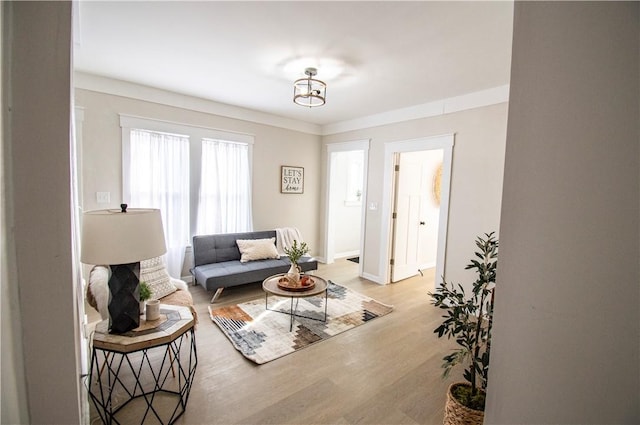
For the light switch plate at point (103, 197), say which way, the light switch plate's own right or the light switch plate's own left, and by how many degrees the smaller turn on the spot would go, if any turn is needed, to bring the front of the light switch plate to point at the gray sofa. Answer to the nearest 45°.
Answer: approximately 90° to the light switch plate's own left

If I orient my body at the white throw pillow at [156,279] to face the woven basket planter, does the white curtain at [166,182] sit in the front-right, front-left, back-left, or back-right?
back-left

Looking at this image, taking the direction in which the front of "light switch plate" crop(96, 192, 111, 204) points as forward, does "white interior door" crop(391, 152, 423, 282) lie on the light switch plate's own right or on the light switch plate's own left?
on the light switch plate's own left

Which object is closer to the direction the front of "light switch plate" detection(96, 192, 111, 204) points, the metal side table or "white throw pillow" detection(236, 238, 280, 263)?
the metal side table

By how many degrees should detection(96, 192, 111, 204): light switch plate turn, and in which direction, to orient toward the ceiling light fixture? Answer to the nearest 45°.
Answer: approximately 45° to its left

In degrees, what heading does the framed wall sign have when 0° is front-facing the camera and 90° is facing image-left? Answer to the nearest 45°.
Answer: approximately 315°

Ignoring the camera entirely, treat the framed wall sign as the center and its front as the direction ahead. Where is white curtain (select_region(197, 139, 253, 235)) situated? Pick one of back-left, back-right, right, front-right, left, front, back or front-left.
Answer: right

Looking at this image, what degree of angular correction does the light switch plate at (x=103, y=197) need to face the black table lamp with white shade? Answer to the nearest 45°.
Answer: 0° — it already faces it

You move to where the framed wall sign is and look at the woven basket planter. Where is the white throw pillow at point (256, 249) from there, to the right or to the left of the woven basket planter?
right

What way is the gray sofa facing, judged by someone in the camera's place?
facing the viewer and to the right of the viewer

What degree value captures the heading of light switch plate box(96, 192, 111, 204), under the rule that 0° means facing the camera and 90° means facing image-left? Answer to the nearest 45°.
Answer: approximately 0°

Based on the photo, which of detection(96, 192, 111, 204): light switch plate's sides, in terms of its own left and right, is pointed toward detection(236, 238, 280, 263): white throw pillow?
left
